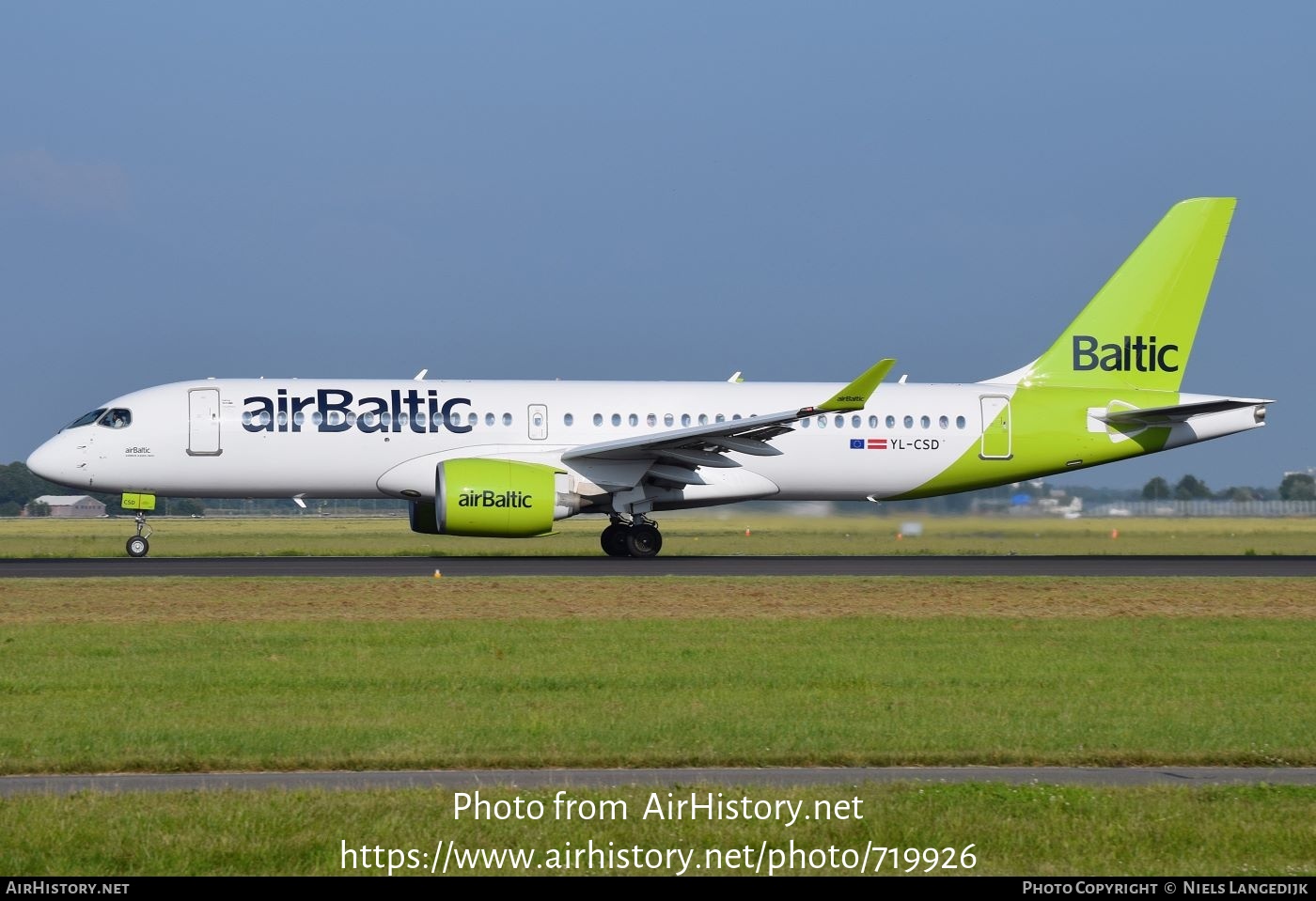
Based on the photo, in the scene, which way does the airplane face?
to the viewer's left
